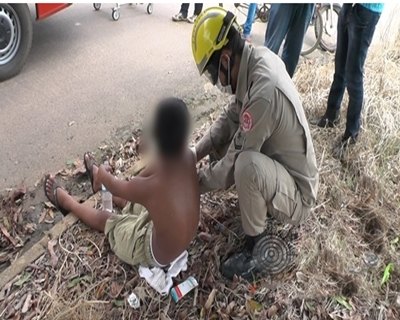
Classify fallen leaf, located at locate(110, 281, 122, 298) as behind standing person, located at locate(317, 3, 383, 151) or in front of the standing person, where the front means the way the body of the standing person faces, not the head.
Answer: in front

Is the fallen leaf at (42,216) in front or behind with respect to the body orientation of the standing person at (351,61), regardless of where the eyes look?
in front

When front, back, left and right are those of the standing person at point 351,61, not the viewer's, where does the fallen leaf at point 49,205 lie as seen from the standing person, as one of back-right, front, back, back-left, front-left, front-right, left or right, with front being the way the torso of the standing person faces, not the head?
front

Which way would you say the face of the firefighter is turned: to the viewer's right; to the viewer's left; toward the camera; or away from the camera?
to the viewer's left

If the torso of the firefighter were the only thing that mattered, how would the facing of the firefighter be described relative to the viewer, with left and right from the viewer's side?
facing to the left of the viewer

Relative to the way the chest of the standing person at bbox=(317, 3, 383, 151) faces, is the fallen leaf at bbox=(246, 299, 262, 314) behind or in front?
in front

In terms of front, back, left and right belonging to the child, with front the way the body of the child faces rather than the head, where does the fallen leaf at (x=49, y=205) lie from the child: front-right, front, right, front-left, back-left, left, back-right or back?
front

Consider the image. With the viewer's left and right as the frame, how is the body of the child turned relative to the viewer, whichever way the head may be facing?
facing away from the viewer and to the left of the viewer

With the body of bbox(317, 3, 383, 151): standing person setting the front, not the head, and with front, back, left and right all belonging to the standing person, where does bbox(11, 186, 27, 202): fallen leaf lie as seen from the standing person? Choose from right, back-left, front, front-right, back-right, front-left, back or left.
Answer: front

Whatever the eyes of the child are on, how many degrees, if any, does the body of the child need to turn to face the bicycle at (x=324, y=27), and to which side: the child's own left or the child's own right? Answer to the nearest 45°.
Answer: approximately 90° to the child's own right

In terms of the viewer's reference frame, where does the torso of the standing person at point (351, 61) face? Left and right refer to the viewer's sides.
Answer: facing the viewer and to the left of the viewer
